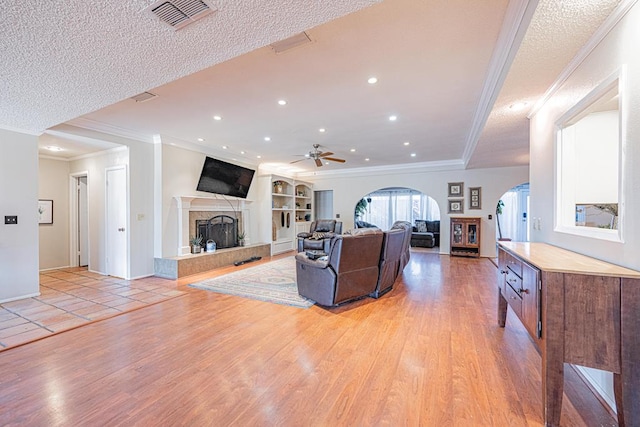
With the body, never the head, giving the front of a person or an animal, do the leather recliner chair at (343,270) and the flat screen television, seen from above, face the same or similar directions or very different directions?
very different directions

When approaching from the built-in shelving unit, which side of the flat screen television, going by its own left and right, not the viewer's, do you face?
left

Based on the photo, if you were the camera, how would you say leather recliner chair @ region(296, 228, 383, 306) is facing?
facing away from the viewer and to the left of the viewer

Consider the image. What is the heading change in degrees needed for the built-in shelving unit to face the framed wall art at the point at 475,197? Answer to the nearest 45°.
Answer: approximately 45° to its left

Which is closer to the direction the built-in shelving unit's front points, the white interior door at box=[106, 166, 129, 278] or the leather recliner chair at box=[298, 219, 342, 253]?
the leather recliner chair

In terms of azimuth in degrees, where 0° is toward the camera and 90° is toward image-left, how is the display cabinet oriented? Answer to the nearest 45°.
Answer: approximately 0°

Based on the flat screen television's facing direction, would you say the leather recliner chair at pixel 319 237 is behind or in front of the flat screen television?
in front

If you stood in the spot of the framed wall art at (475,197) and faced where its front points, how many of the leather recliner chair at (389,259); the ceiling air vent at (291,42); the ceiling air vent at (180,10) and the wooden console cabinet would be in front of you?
4
